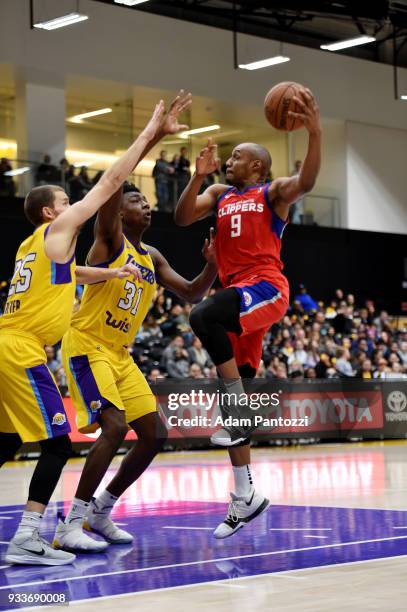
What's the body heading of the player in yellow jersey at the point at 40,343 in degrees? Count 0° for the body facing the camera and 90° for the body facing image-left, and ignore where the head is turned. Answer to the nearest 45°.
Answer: approximately 225°

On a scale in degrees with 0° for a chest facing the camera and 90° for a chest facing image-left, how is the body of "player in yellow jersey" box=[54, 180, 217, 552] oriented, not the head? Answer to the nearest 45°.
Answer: approximately 315°

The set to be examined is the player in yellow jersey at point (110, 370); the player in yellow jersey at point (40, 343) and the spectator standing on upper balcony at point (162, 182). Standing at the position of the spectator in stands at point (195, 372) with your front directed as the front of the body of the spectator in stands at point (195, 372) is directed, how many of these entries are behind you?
1

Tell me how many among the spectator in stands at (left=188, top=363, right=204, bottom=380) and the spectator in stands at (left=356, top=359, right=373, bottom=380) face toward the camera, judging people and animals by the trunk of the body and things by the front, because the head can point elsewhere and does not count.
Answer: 2

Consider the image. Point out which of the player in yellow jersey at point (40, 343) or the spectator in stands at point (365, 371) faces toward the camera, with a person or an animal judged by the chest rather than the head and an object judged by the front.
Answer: the spectator in stands

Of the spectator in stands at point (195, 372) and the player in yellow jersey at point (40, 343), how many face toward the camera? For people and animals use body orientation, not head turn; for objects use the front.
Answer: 1

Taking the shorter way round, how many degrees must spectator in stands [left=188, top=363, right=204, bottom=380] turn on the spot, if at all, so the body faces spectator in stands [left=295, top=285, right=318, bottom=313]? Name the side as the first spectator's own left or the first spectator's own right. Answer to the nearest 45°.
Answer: approximately 180°

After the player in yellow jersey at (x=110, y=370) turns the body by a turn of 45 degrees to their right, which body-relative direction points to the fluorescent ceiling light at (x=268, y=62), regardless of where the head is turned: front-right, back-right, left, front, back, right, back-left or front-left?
back

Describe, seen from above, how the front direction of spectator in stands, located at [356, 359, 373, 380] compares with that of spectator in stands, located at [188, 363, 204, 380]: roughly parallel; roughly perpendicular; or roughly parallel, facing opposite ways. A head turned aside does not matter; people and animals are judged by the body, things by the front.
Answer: roughly parallel

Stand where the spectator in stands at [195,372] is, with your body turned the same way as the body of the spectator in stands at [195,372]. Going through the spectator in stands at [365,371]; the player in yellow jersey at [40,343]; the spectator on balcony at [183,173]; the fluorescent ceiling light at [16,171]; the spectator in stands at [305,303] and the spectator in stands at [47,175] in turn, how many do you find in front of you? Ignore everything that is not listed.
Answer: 1

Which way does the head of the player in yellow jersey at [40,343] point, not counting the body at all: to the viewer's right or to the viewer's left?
to the viewer's right

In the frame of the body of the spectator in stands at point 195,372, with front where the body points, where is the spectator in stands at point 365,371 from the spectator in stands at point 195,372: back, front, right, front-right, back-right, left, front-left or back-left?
back-left

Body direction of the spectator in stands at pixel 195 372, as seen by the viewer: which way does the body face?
toward the camera
